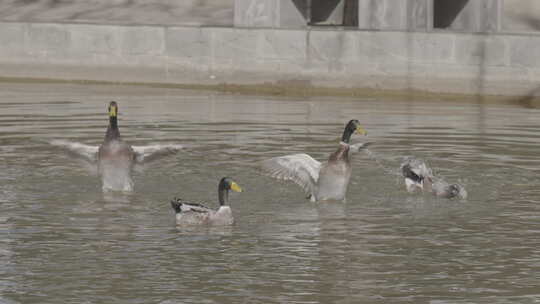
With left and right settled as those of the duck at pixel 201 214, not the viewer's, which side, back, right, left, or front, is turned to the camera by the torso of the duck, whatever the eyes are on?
right

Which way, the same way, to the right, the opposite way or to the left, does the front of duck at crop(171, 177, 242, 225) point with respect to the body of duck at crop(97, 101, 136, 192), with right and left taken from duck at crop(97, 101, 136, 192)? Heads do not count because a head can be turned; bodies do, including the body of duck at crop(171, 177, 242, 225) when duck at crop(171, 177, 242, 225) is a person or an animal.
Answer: to the left

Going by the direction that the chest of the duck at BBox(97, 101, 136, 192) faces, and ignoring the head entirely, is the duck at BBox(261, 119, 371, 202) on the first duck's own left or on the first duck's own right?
on the first duck's own left

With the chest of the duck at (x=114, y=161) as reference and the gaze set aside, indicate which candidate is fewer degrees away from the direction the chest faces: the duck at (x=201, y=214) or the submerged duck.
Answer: the duck

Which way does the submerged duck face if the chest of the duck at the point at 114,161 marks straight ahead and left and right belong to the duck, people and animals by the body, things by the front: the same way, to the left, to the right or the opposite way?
to the left

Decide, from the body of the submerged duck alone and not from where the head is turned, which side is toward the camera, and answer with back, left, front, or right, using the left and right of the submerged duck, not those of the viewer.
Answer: right

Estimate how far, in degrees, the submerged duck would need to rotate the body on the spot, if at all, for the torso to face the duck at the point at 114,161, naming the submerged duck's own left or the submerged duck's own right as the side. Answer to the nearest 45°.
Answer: approximately 180°
